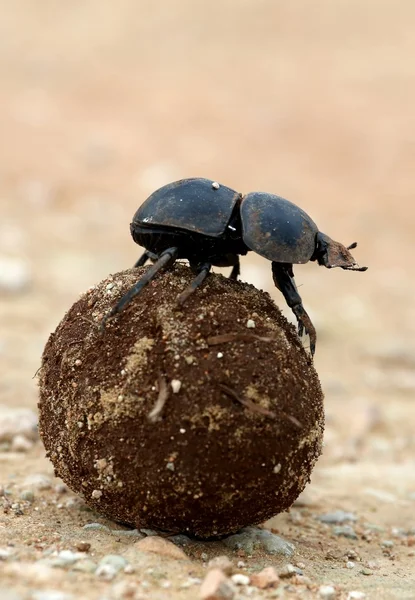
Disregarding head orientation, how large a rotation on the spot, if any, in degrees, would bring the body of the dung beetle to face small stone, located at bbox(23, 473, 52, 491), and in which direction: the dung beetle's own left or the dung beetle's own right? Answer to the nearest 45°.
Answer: approximately 135° to the dung beetle's own left

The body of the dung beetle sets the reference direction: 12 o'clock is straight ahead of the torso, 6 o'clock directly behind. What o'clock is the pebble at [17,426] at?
The pebble is roughly at 8 o'clock from the dung beetle.

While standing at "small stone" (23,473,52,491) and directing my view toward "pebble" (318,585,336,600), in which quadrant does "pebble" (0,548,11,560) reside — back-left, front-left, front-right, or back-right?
front-right

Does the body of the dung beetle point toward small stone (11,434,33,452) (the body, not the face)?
no

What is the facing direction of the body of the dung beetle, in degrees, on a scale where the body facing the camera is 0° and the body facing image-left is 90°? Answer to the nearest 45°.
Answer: approximately 270°
